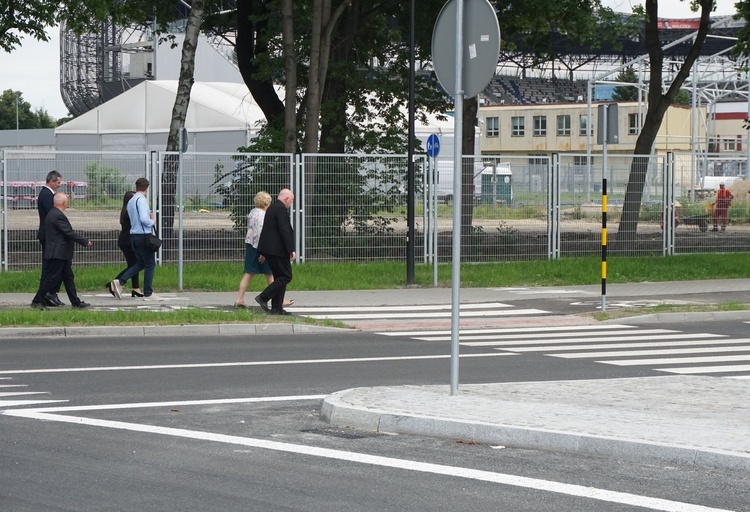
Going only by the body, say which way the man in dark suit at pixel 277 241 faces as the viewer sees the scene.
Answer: to the viewer's right

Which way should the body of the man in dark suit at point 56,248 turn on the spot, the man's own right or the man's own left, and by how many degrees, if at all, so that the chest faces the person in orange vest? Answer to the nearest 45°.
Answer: approximately 45° to the man's own left

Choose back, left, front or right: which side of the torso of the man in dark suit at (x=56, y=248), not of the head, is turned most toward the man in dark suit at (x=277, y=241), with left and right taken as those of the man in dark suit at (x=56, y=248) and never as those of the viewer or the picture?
front

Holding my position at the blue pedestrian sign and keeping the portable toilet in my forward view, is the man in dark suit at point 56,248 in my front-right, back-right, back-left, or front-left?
back-left

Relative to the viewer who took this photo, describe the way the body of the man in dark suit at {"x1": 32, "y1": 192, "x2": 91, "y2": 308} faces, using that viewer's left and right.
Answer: facing to the right of the viewer

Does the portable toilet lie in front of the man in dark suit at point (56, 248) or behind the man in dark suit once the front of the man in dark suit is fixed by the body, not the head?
in front

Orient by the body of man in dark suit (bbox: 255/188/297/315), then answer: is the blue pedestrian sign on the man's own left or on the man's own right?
on the man's own left

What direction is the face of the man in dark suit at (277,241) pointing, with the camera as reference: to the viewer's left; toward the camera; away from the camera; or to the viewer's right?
to the viewer's right

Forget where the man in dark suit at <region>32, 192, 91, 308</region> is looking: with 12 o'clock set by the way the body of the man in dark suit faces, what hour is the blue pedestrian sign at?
The blue pedestrian sign is roughly at 11 o'clock from the man in dark suit.
